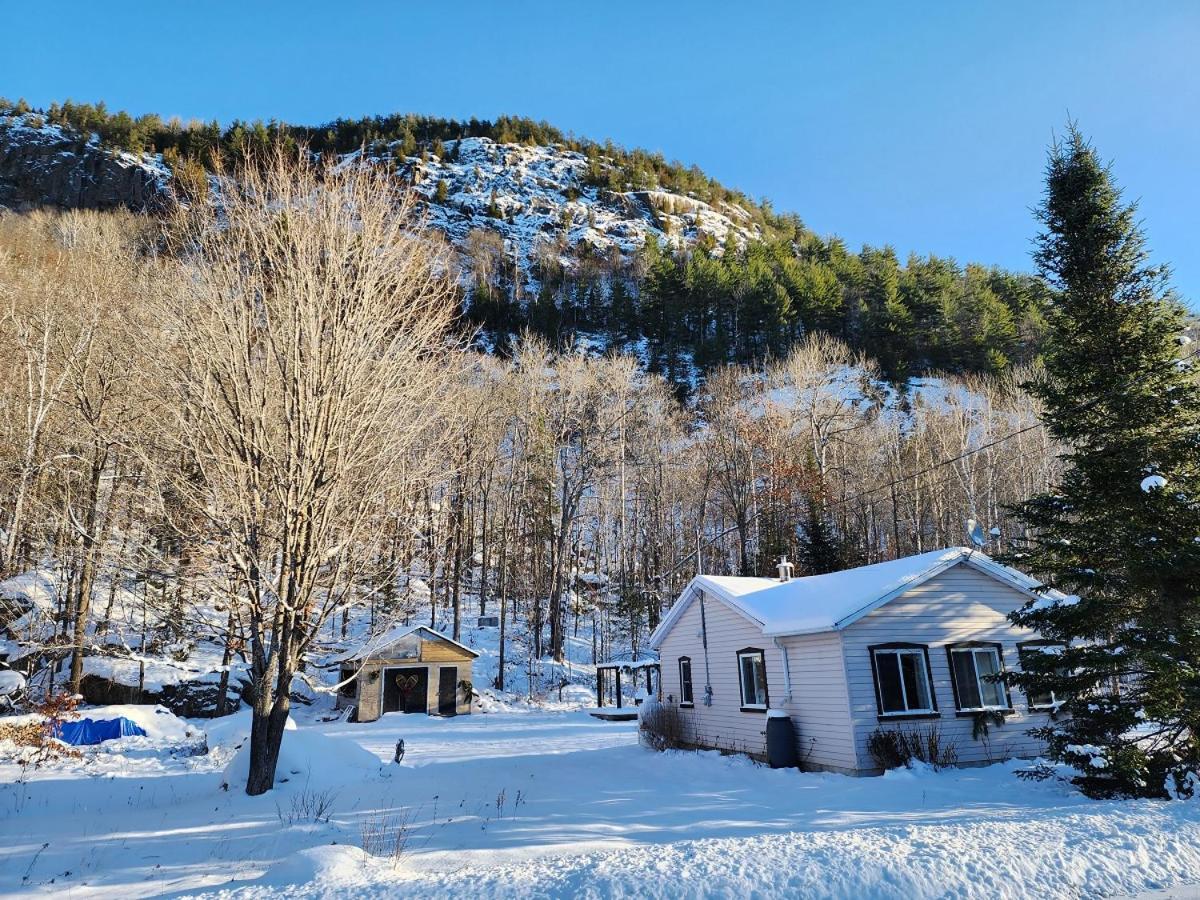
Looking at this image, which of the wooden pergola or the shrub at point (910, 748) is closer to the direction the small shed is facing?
the shrub

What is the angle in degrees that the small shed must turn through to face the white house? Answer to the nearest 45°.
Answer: approximately 45° to its left

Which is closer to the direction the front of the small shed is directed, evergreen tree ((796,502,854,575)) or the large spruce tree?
the large spruce tree

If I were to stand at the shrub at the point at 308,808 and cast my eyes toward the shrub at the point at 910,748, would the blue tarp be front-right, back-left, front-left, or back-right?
back-left

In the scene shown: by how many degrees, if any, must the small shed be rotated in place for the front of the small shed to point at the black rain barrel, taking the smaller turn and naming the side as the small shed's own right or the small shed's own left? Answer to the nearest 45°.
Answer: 0° — it already faces it

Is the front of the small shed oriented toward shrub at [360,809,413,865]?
yes

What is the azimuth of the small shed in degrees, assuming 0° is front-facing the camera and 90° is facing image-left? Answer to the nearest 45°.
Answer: approximately 0°

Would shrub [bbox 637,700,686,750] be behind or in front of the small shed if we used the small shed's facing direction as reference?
in front

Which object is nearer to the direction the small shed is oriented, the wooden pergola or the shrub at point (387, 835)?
the shrub

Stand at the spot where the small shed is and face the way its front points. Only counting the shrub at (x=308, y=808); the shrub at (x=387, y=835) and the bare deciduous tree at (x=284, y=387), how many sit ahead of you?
3

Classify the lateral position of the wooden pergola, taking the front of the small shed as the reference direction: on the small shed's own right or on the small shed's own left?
on the small shed's own left

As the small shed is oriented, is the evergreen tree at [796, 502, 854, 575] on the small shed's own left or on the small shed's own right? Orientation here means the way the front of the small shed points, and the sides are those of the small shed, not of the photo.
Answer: on the small shed's own left

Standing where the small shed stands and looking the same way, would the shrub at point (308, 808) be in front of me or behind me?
in front

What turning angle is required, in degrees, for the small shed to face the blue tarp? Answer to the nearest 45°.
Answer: approximately 45° to its right
